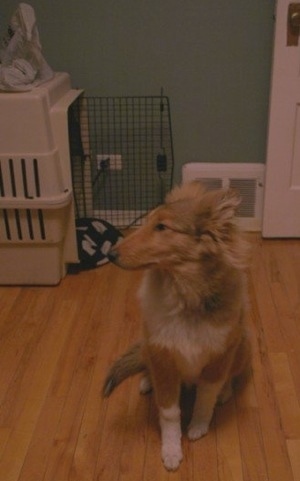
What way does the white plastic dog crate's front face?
to the viewer's right

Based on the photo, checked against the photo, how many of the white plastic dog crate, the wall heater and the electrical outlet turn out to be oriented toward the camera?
2

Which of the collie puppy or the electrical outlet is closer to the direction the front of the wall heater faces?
the collie puppy

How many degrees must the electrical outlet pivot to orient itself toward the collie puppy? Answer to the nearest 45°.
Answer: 0° — it already faces it

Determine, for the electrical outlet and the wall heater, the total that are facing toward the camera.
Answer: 2

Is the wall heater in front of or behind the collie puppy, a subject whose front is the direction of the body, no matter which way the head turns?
behind

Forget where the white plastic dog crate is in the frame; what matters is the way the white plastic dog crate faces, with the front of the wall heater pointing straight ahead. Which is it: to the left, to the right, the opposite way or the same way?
to the left

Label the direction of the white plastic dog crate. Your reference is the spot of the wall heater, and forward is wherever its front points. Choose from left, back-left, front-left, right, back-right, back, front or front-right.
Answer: front-right

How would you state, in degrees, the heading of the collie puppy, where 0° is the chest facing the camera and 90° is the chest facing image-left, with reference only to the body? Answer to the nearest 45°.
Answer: approximately 0°

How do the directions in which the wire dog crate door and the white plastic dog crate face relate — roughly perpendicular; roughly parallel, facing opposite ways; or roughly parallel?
roughly perpendicular

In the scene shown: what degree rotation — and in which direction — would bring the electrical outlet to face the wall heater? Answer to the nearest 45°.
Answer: approximately 90° to its left

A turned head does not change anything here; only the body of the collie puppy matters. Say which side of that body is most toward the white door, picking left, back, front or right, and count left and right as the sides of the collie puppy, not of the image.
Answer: back
